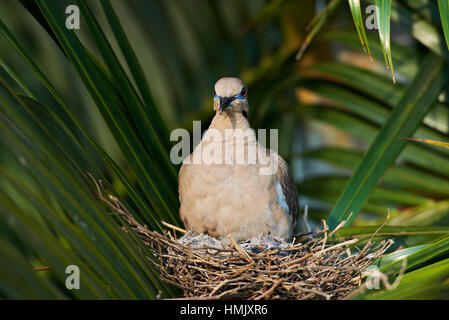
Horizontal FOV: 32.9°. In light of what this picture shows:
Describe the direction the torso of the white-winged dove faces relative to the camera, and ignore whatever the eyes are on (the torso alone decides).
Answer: toward the camera
